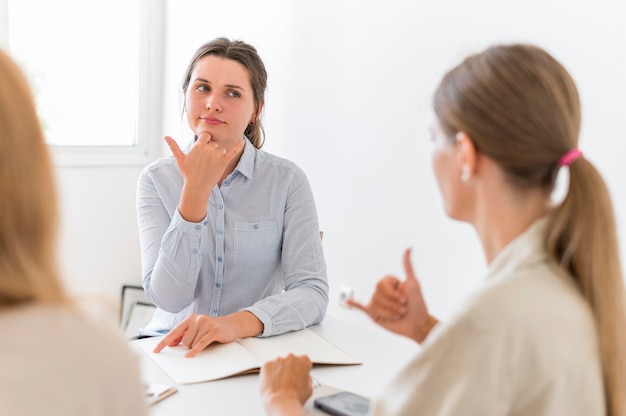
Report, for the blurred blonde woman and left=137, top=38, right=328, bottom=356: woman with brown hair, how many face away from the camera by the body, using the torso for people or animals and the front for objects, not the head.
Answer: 1

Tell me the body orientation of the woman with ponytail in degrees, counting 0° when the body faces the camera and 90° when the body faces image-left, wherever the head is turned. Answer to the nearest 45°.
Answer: approximately 135°

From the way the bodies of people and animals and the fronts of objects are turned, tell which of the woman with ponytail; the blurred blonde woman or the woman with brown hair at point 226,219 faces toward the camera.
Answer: the woman with brown hair

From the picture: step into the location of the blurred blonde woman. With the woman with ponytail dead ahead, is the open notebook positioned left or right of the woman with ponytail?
left

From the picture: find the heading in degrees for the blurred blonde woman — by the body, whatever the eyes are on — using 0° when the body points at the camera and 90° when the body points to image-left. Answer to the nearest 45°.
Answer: approximately 180°

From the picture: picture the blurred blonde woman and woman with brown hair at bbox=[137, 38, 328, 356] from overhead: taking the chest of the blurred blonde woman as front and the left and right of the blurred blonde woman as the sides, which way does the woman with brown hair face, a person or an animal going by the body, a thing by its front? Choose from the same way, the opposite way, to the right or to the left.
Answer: the opposite way

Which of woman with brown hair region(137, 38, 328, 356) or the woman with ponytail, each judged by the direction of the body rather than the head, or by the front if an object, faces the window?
the woman with ponytail

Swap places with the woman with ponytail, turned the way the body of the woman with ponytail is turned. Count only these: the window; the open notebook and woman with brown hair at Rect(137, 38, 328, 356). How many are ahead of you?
3

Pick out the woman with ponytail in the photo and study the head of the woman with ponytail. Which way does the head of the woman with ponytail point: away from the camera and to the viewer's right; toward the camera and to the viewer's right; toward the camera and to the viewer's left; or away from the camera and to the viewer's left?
away from the camera and to the viewer's left

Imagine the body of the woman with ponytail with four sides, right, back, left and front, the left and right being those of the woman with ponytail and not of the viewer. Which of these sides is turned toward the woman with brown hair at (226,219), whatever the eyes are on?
front

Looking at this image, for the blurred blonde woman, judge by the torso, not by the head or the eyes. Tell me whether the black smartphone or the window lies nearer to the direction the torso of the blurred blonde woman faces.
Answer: the window

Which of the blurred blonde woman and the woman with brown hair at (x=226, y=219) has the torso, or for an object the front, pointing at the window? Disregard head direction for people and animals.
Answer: the blurred blonde woman

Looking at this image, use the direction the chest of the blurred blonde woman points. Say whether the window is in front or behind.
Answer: in front

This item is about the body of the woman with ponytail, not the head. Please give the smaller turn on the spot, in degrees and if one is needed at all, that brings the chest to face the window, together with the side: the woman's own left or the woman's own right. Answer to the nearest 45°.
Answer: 0° — they already face it

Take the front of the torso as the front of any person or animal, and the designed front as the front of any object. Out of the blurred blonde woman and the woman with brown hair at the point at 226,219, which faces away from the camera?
the blurred blonde woman

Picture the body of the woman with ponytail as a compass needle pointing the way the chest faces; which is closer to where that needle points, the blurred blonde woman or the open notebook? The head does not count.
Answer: the open notebook
